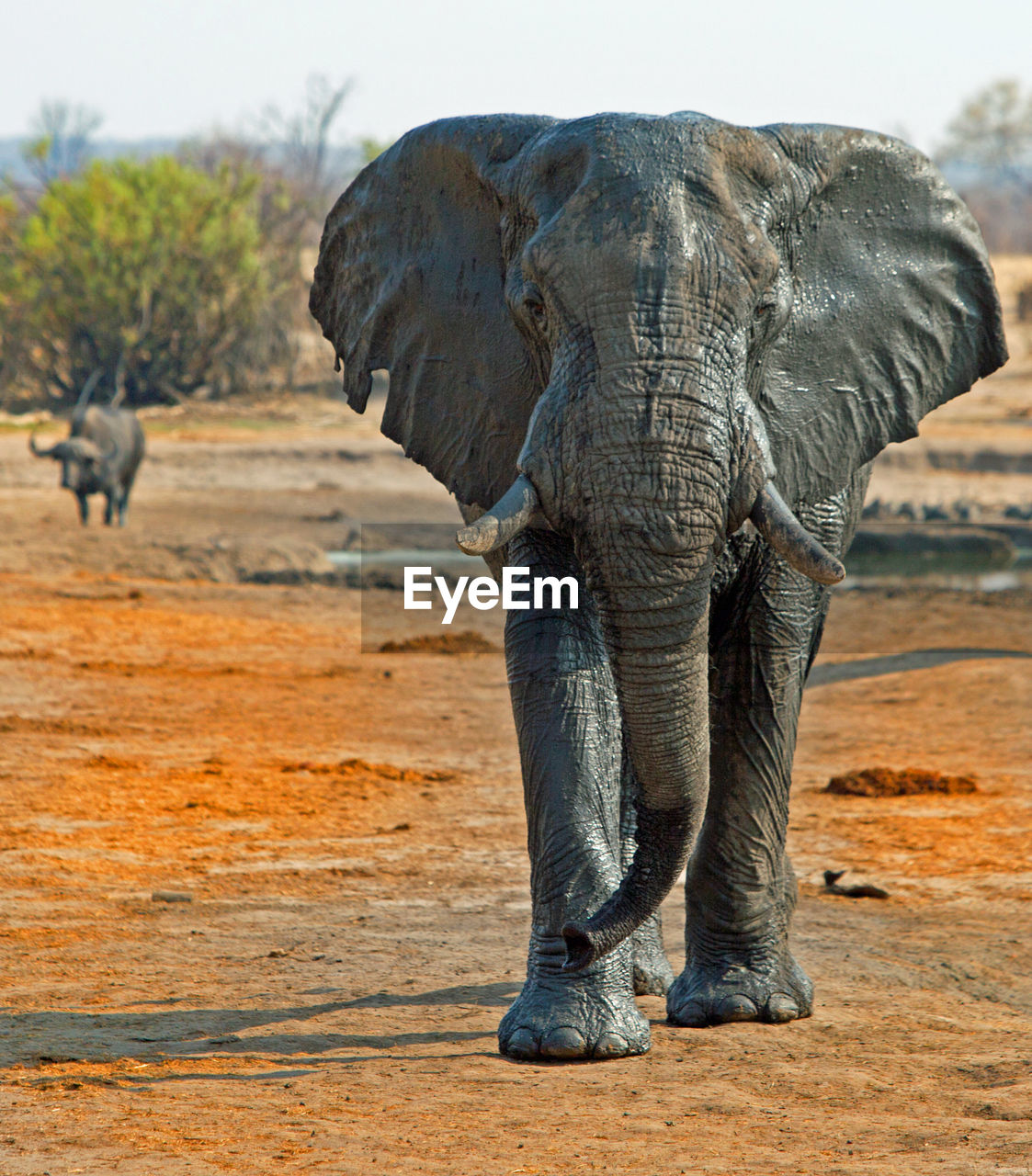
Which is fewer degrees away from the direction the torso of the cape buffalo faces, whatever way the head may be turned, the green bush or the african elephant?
the african elephant

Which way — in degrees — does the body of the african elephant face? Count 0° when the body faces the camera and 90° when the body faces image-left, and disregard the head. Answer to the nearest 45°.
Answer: approximately 0°

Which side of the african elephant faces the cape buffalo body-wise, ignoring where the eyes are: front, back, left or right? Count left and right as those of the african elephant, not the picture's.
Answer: back

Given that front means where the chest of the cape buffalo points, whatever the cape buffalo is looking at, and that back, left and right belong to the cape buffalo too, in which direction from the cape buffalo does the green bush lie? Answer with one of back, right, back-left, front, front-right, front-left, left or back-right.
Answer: back-right

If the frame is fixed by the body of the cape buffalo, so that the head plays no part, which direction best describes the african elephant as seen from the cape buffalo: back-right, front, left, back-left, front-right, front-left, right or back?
front-left

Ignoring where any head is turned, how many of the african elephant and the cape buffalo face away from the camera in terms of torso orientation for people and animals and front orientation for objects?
0

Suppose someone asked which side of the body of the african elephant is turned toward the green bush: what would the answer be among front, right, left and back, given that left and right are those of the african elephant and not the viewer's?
back
